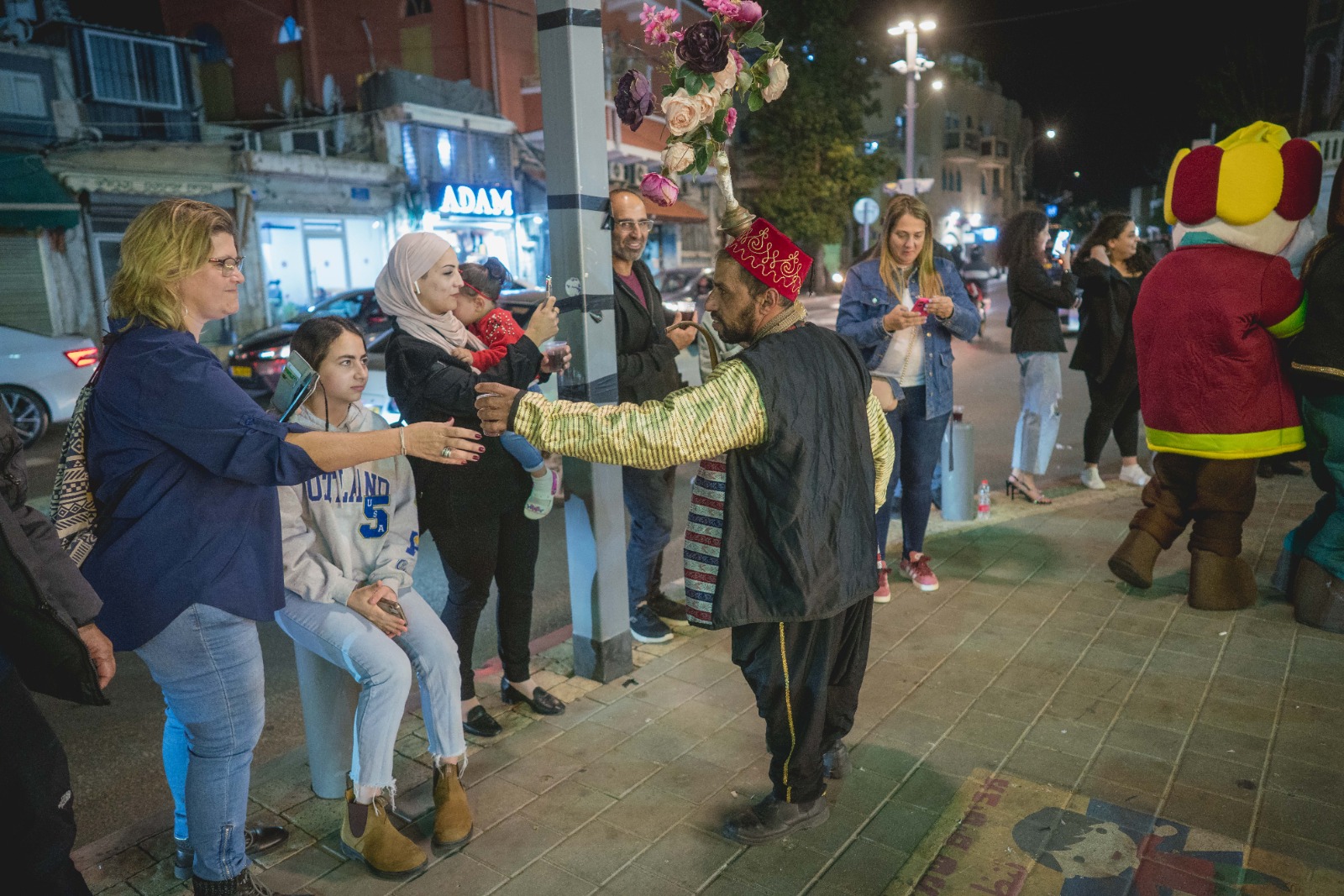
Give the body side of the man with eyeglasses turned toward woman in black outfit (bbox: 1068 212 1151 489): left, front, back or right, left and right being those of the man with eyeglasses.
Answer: left

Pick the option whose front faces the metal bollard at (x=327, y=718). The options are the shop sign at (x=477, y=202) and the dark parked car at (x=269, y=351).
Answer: the shop sign

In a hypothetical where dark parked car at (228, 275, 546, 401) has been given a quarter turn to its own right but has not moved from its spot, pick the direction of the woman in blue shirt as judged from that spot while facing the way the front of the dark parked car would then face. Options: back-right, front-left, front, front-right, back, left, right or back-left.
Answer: front-right

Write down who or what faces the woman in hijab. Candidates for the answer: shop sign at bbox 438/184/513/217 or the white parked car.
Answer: the shop sign

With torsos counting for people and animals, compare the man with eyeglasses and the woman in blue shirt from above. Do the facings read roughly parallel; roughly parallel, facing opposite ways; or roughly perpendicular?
roughly perpendicular

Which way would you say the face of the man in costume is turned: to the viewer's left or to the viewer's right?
to the viewer's left

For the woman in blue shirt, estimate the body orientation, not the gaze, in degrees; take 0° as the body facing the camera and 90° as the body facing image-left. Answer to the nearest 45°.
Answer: approximately 270°
